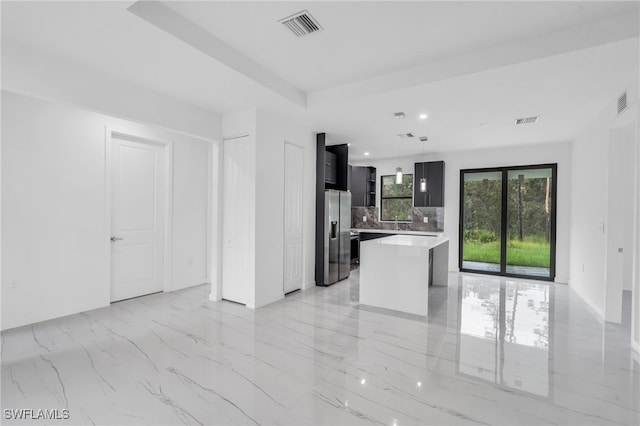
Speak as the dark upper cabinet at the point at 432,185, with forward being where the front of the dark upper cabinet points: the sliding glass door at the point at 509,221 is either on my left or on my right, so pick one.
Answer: on my left

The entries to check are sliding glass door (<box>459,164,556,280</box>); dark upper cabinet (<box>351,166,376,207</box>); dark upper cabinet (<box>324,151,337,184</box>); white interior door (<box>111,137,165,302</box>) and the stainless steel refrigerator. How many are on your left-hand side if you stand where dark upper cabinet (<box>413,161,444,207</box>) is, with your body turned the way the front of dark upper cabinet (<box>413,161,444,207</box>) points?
1

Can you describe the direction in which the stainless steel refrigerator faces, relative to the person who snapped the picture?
facing the viewer and to the right of the viewer

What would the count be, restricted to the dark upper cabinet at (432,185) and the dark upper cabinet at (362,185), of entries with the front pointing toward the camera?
2

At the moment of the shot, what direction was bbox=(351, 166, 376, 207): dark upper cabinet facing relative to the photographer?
facing the viewer

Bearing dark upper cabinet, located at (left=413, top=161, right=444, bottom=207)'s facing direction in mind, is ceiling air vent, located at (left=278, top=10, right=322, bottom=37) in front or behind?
in front

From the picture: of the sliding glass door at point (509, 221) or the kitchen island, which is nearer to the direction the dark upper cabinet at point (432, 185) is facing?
the kitchen island

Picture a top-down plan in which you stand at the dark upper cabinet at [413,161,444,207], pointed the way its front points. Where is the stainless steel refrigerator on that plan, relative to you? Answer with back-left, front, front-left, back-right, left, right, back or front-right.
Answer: front-right

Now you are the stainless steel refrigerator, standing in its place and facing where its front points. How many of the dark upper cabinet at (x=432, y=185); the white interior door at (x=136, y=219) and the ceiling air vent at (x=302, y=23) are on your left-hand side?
1

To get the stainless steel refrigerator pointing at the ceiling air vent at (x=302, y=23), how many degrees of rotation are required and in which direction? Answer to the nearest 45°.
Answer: approximately 45° to its right

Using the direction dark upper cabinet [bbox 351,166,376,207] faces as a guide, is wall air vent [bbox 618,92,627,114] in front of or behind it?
in front

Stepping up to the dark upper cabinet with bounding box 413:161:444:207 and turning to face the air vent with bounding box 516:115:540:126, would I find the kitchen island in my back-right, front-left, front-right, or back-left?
front-right

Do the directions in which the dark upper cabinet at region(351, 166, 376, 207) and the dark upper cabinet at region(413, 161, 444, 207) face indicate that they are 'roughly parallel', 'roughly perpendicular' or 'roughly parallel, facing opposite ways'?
roughly parallel

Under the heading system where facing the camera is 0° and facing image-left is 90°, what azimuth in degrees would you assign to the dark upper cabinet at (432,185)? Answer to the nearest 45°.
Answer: approximately 0°

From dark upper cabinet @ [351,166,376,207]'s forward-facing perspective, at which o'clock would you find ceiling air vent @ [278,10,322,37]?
The ceiling air vent is roughly at 12 o'clock from the dark upper cabinet.
